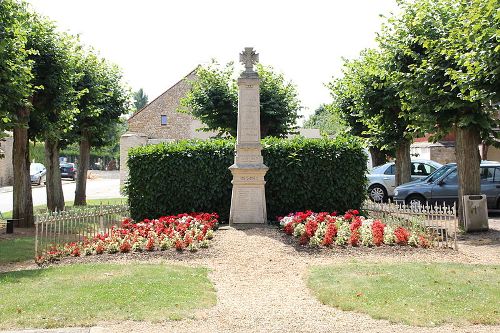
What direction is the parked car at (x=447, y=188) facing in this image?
to the viewer's left

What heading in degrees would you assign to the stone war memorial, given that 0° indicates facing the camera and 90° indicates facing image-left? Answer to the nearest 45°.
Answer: approximately 0°
